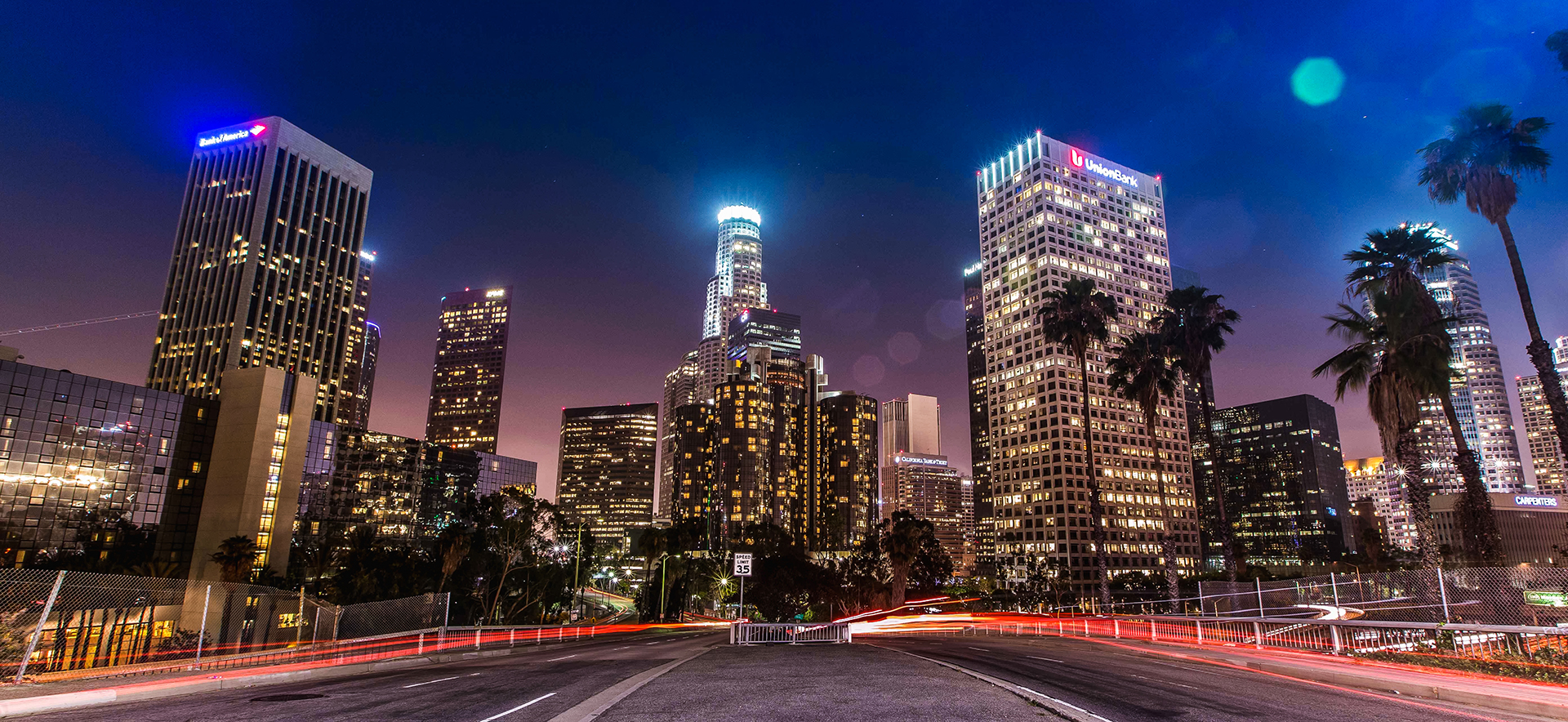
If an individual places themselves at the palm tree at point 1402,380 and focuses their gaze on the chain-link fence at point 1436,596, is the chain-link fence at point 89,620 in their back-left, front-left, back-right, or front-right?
front-right

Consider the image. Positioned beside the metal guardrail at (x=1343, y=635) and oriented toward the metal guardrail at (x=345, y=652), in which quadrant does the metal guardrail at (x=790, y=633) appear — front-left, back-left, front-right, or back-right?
front-right

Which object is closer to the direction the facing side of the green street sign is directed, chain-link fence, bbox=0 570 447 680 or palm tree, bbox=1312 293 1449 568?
the chain-link fence

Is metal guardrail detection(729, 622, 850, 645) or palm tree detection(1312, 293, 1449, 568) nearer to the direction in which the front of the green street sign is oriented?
the metal guardrail

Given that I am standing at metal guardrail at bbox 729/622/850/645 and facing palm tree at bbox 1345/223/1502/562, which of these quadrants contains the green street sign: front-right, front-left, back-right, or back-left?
front-right

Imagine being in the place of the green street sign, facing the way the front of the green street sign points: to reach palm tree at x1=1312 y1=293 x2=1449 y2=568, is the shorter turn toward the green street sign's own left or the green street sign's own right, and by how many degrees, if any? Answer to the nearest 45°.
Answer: approximately 180°

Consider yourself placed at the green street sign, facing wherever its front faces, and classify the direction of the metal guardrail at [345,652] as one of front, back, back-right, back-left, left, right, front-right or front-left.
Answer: front-right

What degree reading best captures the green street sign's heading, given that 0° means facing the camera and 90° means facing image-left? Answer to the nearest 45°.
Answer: approximately 0°

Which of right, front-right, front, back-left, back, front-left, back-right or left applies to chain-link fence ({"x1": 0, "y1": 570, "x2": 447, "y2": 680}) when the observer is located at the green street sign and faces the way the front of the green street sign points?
front-right

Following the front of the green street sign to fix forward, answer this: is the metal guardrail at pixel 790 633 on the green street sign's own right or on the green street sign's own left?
on the green street sign's own right
